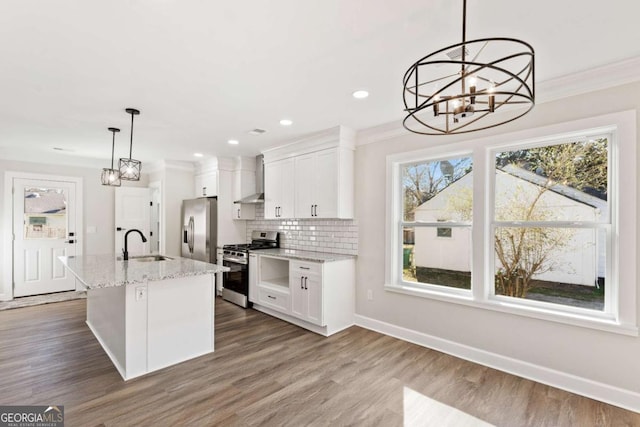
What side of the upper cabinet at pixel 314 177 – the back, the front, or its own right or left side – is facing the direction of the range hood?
right

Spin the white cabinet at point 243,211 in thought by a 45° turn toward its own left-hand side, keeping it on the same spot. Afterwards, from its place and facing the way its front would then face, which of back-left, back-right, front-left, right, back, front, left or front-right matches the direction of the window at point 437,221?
front-left

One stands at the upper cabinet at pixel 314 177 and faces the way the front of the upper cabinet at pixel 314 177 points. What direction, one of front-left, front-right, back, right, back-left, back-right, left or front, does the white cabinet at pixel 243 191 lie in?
right

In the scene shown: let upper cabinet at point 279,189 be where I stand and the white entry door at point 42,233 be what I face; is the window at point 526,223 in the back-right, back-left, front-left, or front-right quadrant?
back-left

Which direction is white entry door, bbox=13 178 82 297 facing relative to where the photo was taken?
toward the camera

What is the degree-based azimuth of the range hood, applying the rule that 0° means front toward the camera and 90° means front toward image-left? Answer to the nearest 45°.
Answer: approximately 45°

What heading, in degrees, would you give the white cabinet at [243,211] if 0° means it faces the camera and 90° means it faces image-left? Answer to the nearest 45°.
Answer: approximately 45°

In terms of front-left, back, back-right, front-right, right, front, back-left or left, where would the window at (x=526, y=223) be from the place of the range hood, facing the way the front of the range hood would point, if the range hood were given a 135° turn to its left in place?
front-right

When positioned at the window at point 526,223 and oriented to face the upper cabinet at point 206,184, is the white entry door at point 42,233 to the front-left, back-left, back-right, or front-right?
front-left

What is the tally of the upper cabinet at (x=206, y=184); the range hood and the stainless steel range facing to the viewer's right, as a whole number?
0

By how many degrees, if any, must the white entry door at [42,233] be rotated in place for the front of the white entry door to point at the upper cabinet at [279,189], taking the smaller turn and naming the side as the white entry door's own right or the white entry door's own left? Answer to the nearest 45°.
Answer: approximately 45° to the white entry door's own left

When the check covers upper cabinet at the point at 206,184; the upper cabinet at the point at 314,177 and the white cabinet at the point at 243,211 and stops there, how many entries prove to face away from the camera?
0

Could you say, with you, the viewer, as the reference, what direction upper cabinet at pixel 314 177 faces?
facing the viewer and to the left of the viewer

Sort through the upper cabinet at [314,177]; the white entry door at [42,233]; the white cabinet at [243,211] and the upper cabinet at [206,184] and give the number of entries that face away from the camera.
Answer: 0

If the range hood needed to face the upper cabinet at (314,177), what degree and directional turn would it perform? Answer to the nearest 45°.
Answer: approximately 90° to its left

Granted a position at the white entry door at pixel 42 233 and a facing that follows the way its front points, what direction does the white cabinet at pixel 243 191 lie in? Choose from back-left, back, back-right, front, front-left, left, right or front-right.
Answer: front-left

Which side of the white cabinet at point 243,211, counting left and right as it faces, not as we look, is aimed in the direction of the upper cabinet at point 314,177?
left
